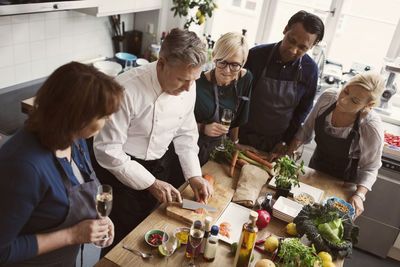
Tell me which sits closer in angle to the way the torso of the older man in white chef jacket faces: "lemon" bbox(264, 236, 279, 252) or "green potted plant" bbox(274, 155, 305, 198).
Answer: the lemon

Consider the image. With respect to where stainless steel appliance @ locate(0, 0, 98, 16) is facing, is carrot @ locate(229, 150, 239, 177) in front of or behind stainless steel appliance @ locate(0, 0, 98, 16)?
in front

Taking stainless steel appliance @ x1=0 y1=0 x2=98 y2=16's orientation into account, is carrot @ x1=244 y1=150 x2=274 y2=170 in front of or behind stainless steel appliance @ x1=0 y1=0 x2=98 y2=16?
in front

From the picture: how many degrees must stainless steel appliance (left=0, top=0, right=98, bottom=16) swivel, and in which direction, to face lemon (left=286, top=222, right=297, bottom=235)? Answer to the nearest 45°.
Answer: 0° — it already faces it

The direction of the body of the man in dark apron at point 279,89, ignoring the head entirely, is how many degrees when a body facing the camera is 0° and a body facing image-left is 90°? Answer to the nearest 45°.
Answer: approximately 0°

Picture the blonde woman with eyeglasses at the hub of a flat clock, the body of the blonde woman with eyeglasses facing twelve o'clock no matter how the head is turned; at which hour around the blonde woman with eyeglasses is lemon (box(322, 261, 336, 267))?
The lemon is roughly at 11 o'clock from the blonde woman with eyeglasses.

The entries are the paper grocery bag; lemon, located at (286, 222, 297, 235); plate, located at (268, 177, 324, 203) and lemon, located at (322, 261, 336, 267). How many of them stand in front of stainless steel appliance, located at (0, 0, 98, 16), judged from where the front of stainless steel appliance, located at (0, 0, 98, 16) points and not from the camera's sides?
4

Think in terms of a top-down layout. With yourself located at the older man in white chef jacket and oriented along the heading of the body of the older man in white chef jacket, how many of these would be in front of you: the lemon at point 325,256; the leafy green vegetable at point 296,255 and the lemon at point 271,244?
3

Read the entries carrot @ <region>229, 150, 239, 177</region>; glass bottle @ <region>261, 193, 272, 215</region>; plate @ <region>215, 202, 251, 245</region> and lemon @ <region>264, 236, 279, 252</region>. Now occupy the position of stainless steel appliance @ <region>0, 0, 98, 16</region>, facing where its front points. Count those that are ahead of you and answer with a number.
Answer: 4

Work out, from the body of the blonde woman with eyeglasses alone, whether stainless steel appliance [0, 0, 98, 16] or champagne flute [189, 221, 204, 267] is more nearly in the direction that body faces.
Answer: the champagne flute

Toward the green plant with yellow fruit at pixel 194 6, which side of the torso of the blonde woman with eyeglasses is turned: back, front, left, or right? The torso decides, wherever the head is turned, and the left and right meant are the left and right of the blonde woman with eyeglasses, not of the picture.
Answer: back

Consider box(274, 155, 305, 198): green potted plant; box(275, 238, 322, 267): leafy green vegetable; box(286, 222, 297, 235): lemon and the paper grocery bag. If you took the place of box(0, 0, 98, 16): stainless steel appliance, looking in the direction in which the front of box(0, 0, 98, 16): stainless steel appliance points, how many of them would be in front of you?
4

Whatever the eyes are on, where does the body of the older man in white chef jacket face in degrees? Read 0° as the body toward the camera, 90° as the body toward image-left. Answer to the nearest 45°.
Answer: approximately 315°

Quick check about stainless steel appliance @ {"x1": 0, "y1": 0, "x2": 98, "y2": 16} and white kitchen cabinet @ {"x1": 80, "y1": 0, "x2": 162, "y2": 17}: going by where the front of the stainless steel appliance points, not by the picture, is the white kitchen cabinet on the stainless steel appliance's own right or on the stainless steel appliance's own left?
on the stainless steel appliance's own left
